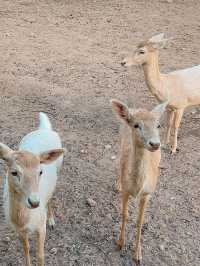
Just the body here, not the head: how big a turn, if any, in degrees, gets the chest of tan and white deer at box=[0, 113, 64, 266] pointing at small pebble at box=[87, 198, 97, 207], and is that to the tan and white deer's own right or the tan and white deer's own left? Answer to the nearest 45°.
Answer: approximately 135° to the tan and white deer's own left

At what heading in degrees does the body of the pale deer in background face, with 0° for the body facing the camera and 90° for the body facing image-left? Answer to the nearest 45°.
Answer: approximately 90°

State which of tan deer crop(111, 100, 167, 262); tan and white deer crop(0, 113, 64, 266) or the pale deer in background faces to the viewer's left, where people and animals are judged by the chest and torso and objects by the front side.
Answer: the pale deer in background

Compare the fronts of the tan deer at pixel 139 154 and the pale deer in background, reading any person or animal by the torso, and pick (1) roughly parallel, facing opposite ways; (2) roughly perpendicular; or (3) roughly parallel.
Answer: roughly perpendicular

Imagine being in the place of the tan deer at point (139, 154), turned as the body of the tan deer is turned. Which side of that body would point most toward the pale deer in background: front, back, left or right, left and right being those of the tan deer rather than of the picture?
back

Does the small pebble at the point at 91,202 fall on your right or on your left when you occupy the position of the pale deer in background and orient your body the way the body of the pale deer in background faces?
on your left

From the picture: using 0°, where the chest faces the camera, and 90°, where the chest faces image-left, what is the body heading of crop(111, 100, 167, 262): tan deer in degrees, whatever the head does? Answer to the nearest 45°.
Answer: approximately 0°
